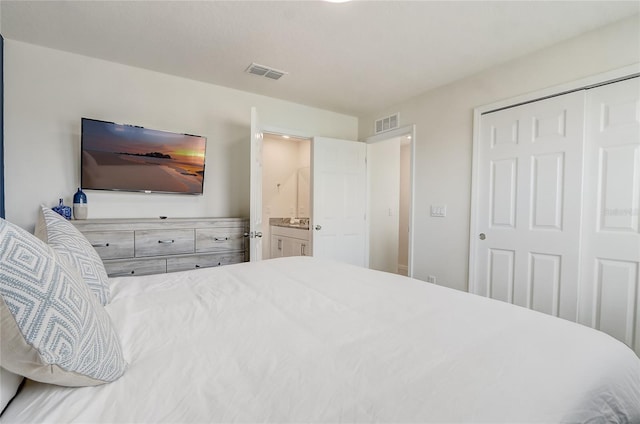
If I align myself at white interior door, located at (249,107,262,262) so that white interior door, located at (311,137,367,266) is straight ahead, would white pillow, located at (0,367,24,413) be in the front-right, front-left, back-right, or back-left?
back-right

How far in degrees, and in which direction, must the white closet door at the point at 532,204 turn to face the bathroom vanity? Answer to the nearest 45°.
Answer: approximately 45° to its right

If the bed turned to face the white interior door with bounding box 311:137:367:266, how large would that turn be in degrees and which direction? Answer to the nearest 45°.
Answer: approximately 45° to its left

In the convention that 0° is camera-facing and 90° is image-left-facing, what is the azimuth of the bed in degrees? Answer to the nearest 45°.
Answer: approximately 225°

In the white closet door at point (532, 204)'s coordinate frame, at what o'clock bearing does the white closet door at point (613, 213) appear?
the white closet door at point (613, 213) is roughly at 8 o'clock from the white closet door at point (532, 204).

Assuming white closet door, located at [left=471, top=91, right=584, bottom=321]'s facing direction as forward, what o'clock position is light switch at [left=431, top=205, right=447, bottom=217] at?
The light switch is roughly at 2 o'clock from the white closet door.

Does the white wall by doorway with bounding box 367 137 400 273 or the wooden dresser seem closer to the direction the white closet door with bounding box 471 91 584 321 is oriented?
the wooden dresser

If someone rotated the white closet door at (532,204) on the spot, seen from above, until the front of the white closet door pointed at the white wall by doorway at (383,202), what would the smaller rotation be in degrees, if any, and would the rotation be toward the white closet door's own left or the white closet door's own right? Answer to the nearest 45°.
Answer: approximately 90° to the white closet door's own right

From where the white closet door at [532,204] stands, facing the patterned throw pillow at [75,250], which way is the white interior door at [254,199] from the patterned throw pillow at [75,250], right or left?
right

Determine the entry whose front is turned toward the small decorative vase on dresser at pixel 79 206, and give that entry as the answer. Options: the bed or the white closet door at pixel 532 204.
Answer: the white closet door
